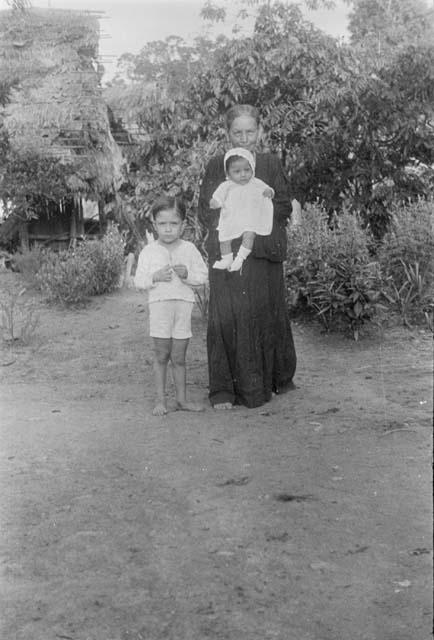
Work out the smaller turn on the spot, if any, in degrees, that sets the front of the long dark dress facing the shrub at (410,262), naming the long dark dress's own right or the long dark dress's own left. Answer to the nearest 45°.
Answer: approximately 135° to the long dark dress's own left

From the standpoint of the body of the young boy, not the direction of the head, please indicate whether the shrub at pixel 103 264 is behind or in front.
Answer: behind

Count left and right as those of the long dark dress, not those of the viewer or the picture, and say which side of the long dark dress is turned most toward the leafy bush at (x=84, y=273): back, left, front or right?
back

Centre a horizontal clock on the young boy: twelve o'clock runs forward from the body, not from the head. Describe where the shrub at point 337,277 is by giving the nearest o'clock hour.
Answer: The shrub is roughly at 7 o'clock from the young boy.

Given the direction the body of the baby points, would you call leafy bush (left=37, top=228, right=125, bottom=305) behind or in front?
behind

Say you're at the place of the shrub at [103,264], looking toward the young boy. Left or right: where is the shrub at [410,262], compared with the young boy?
left

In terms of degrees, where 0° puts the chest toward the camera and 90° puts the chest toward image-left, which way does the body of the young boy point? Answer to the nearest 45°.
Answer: approximately 0°

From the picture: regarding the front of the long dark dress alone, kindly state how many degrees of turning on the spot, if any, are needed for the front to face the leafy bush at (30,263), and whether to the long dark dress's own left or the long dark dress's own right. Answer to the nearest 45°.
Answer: approximately 135° to the long dark dress's own right

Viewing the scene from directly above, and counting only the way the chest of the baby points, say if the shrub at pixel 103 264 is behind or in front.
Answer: behind

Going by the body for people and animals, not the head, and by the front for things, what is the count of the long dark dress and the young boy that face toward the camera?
2
